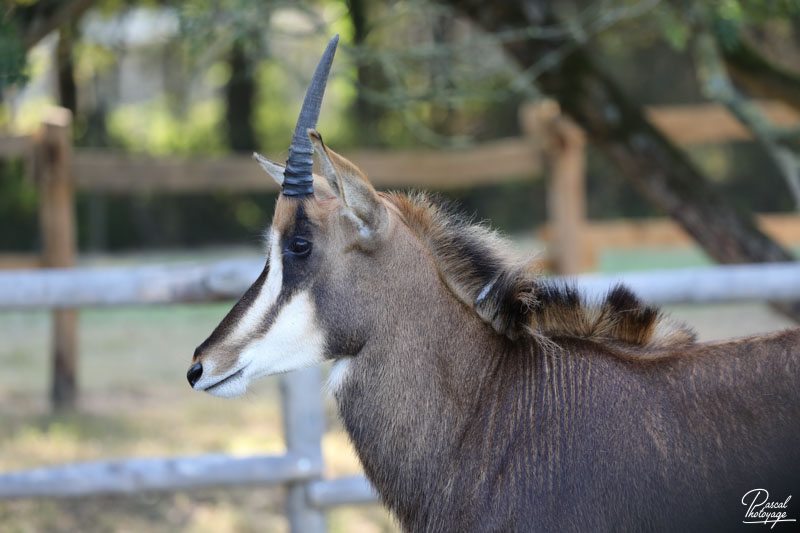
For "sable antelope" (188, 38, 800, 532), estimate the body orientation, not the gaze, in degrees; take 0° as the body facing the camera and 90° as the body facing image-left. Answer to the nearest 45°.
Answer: approximately 90°

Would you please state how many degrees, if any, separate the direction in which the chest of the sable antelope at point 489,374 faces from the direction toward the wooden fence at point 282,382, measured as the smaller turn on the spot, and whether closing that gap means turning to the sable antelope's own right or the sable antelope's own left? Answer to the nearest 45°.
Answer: approximately 45° to the sable antelope's own right

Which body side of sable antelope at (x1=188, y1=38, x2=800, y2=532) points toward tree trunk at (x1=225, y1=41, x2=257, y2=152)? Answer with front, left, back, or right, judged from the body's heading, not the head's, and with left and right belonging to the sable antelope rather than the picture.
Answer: right

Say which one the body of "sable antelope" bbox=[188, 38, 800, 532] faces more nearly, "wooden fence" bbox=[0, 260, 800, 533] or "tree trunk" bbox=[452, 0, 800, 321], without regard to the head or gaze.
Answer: the wooden fence
